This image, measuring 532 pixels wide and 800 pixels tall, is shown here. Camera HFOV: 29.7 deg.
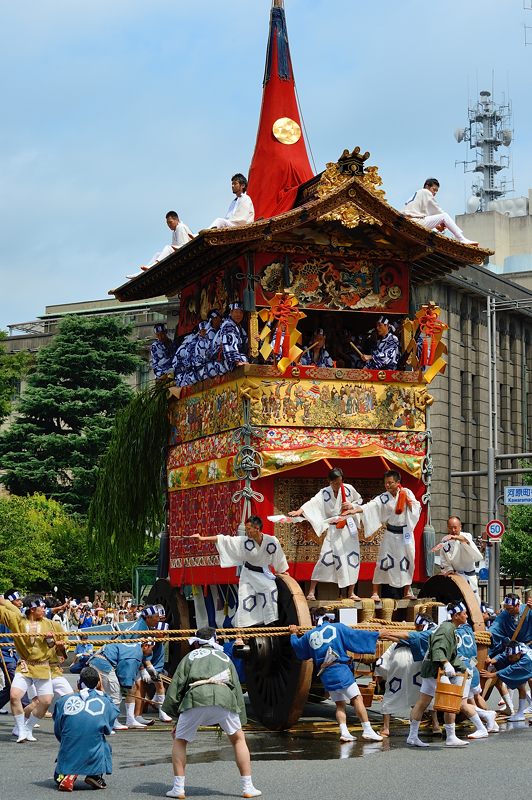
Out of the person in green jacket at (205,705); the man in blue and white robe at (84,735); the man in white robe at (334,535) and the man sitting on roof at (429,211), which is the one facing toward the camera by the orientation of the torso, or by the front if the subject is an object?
the man in white robe

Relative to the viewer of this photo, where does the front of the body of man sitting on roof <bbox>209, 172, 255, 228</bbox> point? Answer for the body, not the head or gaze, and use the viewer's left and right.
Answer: facing to the left of the viewer

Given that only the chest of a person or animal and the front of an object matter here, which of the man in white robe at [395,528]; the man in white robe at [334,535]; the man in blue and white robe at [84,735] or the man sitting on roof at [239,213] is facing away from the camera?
the man in blue and white robe

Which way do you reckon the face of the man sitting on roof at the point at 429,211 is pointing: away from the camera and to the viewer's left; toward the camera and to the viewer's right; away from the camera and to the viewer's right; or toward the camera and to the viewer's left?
toward the camera and to the viewer's right

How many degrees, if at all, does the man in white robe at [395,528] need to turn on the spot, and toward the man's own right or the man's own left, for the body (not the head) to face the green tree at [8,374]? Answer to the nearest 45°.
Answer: approximately 135° to the man's own right

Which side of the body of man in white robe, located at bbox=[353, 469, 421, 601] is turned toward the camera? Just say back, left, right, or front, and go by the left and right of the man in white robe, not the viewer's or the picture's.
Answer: front

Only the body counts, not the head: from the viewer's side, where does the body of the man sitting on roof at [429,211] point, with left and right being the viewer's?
facing to the right of the viewer

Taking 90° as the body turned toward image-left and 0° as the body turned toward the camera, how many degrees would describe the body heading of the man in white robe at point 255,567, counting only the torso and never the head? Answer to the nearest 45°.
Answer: approximately 45°

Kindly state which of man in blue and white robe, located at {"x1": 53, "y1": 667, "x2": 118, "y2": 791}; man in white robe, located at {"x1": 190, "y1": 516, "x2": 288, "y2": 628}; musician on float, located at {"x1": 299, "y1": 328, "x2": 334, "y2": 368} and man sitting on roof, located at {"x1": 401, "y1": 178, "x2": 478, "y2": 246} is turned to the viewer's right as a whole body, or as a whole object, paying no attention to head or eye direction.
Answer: the man sitting on roof

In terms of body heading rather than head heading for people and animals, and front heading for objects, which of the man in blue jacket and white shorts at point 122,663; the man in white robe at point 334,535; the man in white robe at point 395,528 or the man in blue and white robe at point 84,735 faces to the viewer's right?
the man in blue jacket and white shorts at point 122,663
